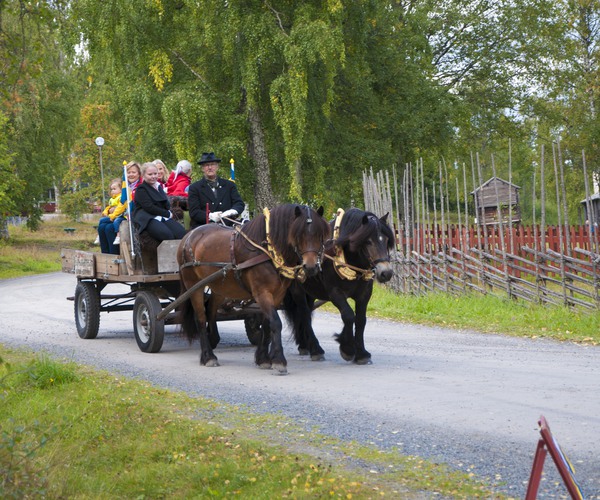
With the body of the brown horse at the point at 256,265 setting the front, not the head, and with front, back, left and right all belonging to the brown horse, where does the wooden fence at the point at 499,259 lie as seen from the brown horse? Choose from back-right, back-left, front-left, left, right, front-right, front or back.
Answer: left

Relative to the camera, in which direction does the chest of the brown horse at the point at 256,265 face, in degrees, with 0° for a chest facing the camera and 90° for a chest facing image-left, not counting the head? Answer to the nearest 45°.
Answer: approximately 315°

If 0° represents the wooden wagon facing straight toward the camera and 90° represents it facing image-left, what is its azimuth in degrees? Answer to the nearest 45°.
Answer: approximately 315°

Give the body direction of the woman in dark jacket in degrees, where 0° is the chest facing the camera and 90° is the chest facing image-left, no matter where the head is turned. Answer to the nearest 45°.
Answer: approximately 315°

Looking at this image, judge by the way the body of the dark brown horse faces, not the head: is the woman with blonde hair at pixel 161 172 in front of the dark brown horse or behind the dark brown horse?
behind

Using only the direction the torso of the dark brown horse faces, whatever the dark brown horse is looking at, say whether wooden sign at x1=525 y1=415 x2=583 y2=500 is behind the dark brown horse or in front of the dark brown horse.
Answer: in front

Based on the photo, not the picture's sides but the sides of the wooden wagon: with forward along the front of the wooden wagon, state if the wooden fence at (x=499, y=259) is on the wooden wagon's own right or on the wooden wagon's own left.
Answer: on the wooden wagon's own left
